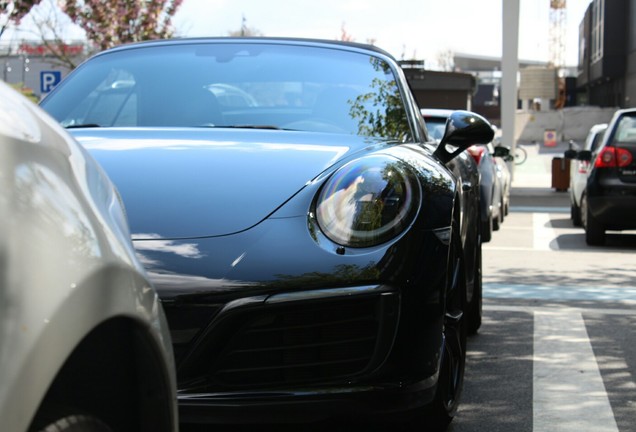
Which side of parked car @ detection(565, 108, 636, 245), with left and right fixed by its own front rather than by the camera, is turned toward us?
back

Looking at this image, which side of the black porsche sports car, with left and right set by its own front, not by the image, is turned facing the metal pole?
back

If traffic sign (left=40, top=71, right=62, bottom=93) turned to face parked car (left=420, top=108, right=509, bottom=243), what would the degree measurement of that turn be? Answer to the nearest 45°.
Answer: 0° — it already faces it

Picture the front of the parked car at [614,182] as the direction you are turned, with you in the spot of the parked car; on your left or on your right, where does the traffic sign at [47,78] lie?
on your left

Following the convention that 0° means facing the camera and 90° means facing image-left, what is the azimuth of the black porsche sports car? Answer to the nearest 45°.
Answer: approximately 0°

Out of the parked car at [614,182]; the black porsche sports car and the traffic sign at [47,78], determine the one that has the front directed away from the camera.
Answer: the parked car

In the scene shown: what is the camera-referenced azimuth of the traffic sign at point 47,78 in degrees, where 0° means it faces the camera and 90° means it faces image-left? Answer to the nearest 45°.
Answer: approximately 0°

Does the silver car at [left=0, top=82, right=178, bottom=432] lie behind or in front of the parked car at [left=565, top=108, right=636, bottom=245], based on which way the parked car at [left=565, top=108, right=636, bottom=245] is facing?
behind

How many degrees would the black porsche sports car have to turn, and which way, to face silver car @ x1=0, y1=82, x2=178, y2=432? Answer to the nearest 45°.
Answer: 0° — it already faces it
